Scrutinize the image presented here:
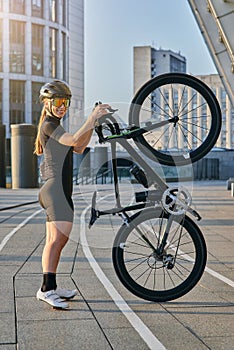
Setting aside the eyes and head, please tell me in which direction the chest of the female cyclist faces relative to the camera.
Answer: to the viewer's right

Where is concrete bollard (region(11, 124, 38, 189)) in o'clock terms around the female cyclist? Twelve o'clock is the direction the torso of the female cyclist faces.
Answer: The concrete bollard is roughly at 9 o'clock from the female cyclist.
